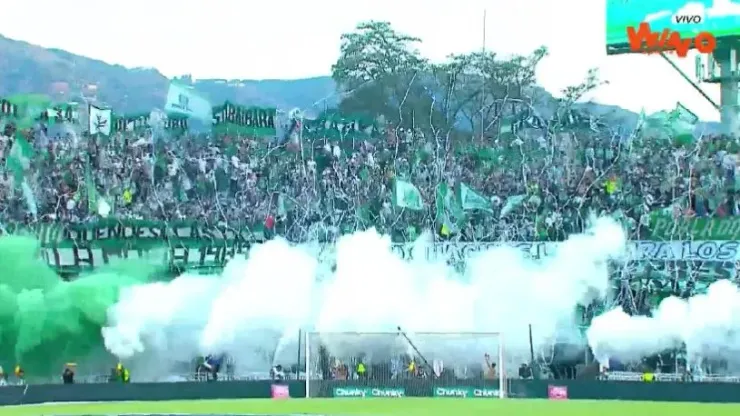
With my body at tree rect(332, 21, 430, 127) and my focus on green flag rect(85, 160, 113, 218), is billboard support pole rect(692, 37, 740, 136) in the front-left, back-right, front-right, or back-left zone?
back-left

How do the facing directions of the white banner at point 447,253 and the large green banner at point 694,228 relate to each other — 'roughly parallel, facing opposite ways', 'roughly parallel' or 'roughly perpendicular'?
roughly parallel

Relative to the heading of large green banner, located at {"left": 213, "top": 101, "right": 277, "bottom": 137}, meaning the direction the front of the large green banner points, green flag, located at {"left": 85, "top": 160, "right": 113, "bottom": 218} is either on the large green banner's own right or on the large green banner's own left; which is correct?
on the large green banner's own right

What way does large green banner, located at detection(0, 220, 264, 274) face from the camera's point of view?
toward the camera

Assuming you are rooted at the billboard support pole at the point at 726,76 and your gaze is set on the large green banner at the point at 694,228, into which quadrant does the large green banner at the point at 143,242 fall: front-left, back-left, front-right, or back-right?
front-right

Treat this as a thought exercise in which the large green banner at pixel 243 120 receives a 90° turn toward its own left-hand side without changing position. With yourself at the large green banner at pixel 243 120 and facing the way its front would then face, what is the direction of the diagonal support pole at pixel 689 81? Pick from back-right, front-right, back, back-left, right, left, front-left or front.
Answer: front

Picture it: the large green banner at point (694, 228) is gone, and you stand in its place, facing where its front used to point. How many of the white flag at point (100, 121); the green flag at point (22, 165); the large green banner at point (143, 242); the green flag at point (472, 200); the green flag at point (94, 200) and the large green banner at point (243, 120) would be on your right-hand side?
6

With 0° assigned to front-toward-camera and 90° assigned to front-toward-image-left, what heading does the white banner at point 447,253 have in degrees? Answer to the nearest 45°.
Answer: approximately 0°

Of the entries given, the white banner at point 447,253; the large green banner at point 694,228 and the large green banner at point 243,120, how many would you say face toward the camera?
3

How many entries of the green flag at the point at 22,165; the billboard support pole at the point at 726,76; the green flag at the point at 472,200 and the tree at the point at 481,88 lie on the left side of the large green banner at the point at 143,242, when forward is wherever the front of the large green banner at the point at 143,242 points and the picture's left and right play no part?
3

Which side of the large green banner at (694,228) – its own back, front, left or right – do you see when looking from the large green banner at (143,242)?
right

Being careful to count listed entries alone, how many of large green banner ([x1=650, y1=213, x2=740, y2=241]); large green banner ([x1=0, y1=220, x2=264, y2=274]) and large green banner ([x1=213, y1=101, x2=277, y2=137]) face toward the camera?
3

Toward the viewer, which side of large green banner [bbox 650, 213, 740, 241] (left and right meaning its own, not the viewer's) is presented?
front
